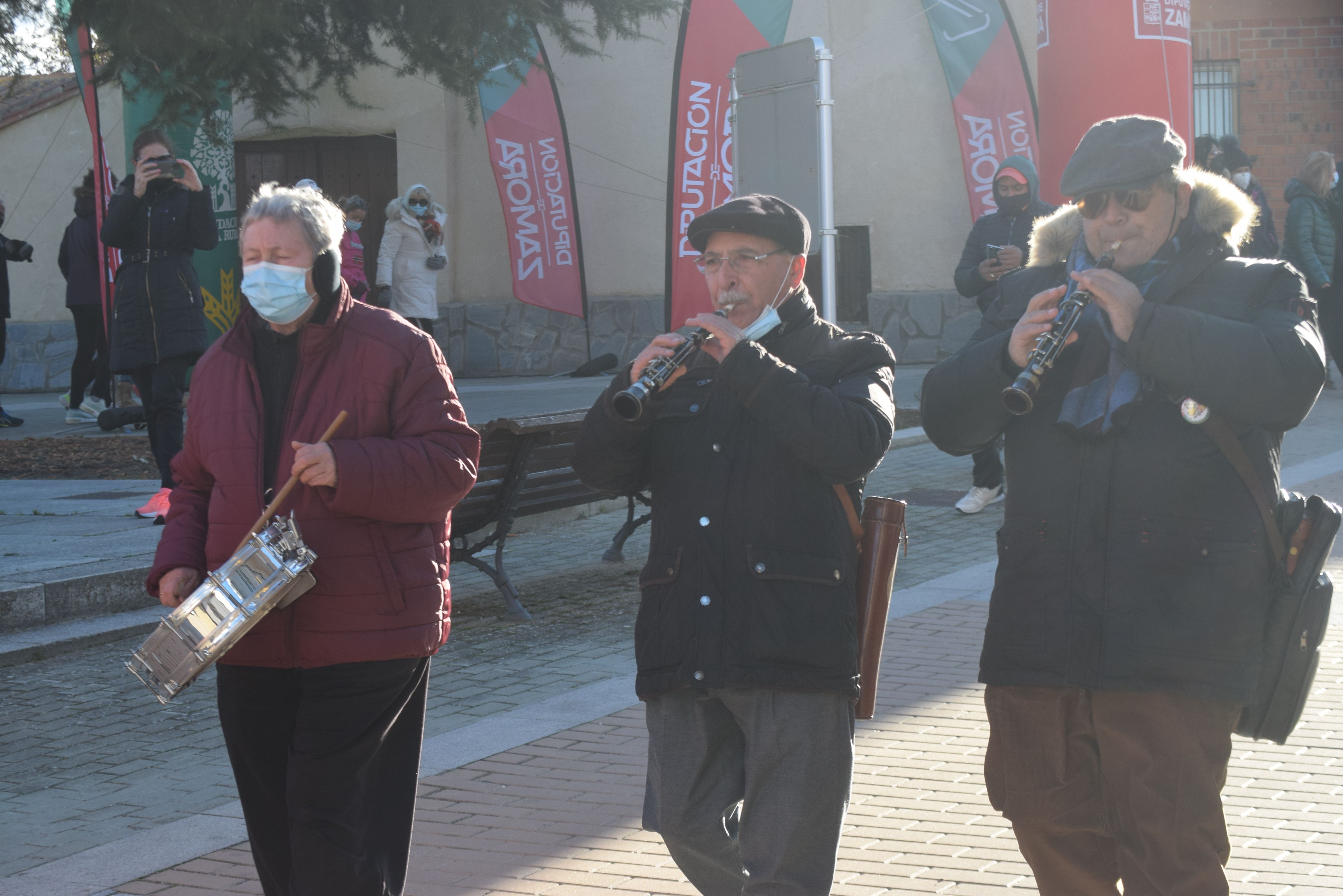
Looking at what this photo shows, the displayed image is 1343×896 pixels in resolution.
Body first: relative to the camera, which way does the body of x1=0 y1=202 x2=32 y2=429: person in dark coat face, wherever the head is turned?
to the viewer's right

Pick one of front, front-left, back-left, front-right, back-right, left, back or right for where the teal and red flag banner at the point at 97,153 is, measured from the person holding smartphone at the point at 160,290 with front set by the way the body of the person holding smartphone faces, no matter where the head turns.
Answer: back

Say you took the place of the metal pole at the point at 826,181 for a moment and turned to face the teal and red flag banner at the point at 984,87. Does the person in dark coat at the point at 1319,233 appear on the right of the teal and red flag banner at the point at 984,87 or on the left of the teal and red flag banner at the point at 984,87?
right

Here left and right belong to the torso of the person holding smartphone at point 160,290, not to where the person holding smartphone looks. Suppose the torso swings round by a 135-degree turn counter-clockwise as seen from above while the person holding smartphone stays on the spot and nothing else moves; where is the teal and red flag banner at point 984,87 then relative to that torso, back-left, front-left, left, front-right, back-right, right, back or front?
front

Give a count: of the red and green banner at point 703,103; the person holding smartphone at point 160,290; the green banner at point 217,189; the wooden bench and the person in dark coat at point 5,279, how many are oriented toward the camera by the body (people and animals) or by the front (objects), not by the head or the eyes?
3

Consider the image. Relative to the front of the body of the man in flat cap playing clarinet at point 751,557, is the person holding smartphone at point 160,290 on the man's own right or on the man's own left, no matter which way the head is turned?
on the man's own right

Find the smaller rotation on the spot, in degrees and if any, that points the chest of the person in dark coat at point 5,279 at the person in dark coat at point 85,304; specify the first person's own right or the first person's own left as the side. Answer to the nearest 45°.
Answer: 0° — they already face them

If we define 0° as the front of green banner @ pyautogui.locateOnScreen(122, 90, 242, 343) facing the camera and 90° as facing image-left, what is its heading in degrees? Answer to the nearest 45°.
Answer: approximately 0°

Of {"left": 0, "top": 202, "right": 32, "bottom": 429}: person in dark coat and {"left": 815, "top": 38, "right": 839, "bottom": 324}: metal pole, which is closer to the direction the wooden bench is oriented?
the person in dark coat

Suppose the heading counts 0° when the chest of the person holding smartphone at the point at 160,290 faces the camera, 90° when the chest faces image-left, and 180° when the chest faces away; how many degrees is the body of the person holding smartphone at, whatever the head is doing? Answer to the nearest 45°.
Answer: approximately 0°

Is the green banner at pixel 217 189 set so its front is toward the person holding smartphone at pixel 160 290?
yes
